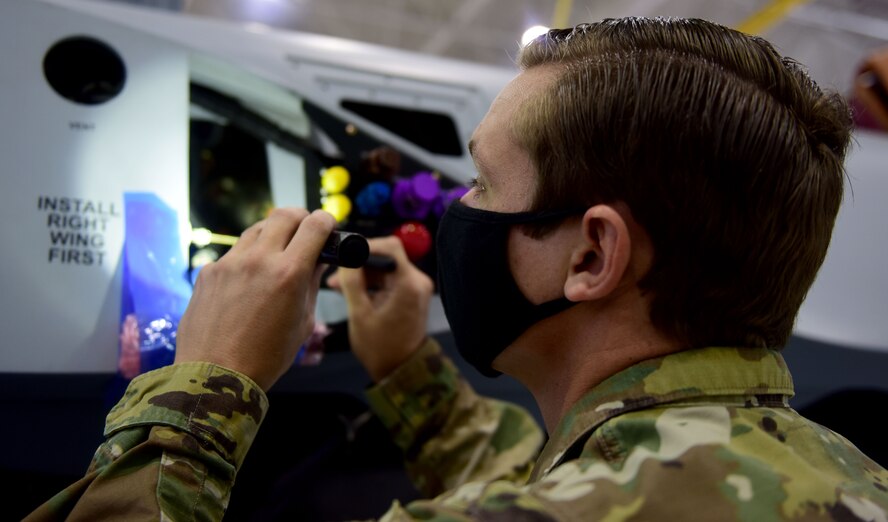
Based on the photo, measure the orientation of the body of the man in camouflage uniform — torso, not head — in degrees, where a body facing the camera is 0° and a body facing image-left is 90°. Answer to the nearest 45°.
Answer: approximately 135°

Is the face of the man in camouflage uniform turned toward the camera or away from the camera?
away from the camera
